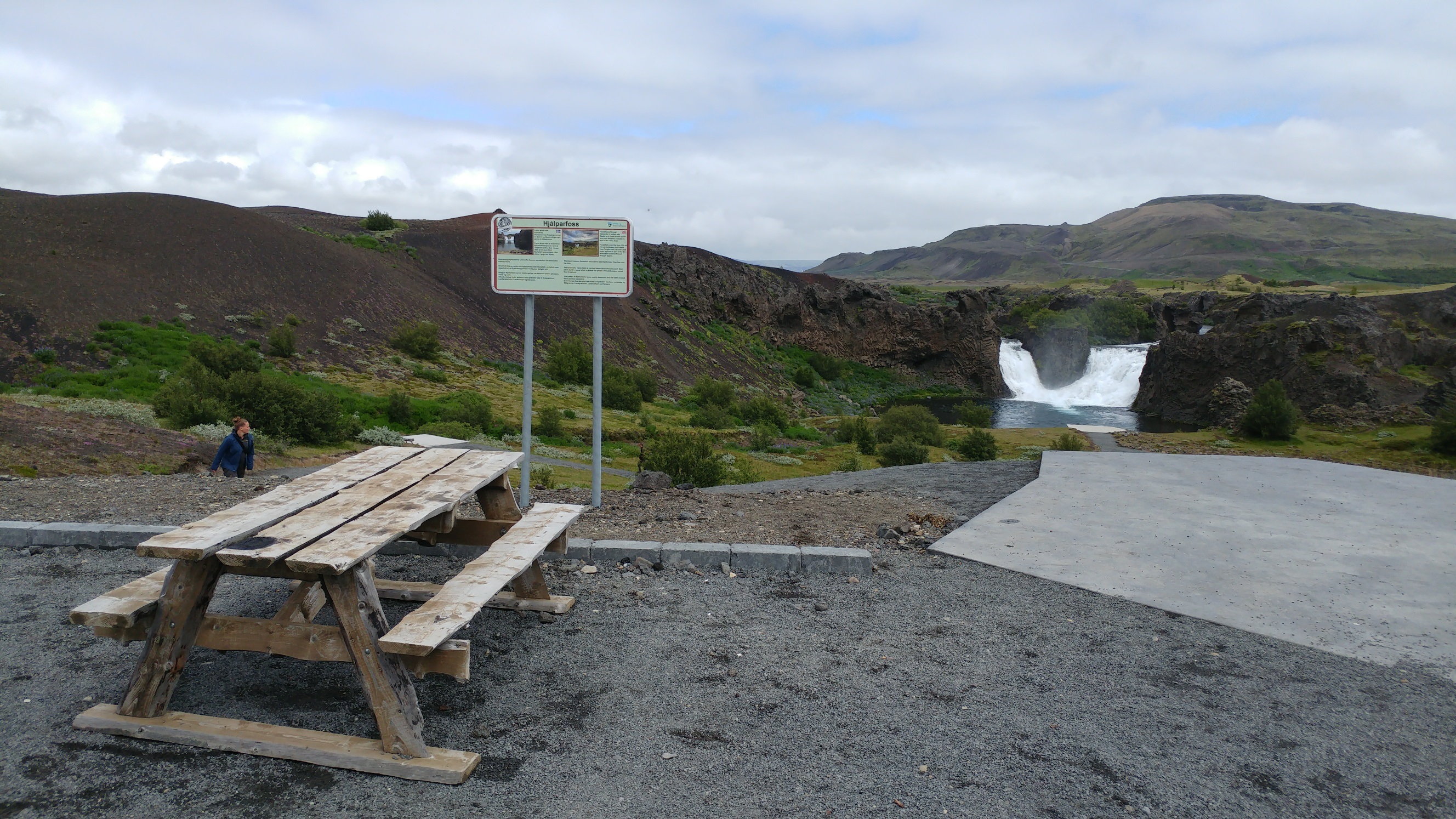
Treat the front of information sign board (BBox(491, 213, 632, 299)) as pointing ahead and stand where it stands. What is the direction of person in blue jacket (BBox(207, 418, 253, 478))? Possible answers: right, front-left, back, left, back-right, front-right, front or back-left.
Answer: back-right

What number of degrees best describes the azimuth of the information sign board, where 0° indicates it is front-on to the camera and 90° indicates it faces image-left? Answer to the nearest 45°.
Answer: approximately 0°

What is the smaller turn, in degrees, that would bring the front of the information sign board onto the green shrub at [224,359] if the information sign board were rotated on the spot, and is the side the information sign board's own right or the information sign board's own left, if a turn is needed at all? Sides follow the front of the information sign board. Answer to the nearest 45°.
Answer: approximately 135° to the information sign board's own right

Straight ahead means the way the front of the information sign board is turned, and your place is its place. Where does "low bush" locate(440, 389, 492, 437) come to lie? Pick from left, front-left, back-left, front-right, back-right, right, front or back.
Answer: back

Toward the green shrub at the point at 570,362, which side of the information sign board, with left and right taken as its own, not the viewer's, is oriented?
back

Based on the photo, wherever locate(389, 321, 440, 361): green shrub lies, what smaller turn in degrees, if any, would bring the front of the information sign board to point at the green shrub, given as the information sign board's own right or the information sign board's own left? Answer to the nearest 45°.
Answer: approximately 180°

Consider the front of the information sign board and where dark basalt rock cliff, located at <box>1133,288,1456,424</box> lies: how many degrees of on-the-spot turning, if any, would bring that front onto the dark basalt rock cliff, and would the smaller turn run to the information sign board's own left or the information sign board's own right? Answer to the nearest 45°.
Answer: approximately 135° to the information sign board's own left

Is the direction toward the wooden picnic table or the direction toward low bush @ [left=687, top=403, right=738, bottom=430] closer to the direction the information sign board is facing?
the wooden picnic table

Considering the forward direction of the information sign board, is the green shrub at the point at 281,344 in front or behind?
behind

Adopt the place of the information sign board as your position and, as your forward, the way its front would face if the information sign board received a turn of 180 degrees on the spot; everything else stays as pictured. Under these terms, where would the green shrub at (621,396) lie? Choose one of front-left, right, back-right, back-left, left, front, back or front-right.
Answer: front

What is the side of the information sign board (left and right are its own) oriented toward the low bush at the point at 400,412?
back
